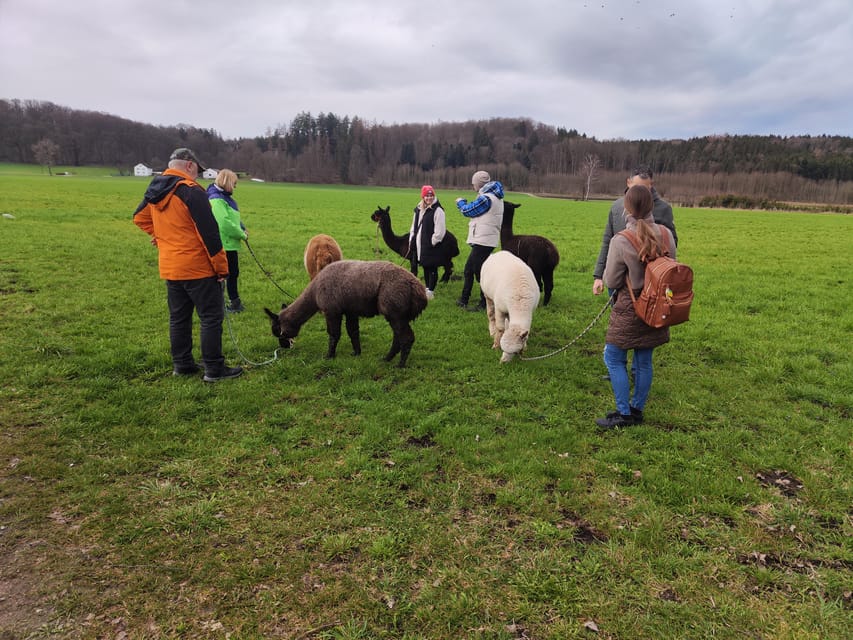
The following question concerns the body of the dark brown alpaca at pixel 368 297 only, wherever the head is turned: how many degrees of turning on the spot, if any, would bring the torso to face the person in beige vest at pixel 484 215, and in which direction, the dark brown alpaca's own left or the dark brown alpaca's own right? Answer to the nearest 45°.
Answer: approximately 135° to the dark brown alpaca's own right

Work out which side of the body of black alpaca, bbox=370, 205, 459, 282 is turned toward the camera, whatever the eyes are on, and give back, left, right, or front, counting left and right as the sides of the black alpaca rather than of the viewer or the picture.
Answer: left

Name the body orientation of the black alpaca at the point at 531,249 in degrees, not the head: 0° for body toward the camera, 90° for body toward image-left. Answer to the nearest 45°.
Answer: approximately 90°

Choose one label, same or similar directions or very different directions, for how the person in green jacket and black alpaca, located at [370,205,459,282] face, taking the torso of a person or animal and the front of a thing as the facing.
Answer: very different directions

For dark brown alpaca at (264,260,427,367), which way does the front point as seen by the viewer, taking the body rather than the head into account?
to the viewer's left

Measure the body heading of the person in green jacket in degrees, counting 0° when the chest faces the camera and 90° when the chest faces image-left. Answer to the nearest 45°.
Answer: approximately 270°

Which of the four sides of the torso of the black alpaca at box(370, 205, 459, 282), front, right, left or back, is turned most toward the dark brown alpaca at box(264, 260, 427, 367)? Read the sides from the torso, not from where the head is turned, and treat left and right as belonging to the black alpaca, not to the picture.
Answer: left

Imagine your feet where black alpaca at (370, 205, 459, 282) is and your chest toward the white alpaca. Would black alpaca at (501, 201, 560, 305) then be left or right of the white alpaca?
left

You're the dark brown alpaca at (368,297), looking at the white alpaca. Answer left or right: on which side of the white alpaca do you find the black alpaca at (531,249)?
left

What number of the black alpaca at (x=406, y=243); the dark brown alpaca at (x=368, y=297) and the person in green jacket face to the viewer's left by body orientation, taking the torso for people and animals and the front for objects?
2
